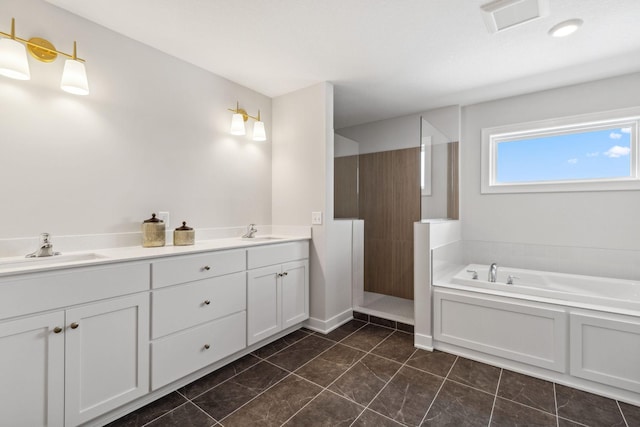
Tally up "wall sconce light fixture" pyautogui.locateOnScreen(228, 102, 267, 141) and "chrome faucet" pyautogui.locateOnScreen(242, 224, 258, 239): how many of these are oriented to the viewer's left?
0

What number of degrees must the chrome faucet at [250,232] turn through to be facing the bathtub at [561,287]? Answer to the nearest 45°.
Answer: approximately 45° to its left

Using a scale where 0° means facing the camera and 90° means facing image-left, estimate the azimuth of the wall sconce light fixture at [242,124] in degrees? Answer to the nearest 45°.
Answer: approximately 315°

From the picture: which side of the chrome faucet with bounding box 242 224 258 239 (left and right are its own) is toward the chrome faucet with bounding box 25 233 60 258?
right

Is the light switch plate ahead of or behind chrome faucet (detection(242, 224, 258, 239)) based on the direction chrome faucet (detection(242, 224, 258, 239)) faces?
ahead

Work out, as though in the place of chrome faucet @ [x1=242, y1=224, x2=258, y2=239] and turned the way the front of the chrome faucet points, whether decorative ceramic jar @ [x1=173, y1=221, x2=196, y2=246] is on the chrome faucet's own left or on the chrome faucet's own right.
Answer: on the chrome faucet's own right

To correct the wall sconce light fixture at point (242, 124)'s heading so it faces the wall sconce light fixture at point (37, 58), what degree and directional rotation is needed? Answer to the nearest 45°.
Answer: approximately 90° to its right

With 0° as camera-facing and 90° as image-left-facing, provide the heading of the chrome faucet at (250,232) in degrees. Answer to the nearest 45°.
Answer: approximately 315°

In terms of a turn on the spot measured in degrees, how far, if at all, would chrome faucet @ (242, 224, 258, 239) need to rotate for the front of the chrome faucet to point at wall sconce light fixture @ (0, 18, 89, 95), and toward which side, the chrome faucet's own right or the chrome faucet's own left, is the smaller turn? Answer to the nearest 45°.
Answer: approximately 90° to the chrome faucet's own right

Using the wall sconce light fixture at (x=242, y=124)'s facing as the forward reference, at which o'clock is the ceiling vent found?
The ceiling vent is roughly at 12 o'clock from the wall sconce light fixture.

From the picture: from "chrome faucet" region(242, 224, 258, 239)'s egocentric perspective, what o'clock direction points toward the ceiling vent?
The ceiling vent is roughly at 12 o'clock from the chrome faucet.

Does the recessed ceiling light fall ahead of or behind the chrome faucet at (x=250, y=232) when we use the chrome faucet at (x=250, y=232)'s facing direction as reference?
ahead

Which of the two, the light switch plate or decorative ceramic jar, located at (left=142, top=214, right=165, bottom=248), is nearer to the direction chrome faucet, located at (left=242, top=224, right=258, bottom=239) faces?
the light switch plate

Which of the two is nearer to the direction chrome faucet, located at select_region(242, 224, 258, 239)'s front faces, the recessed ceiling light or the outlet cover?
the recessed ceiling light
